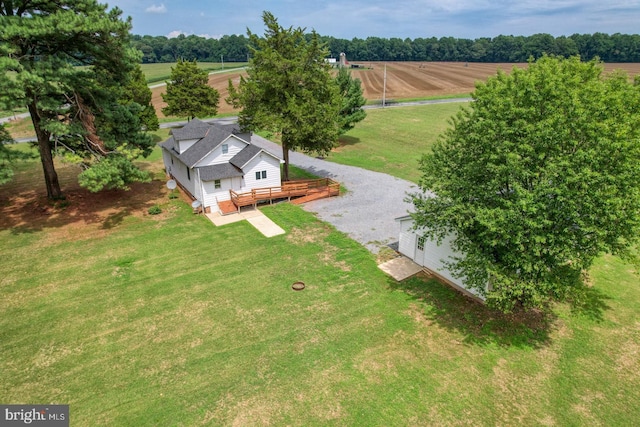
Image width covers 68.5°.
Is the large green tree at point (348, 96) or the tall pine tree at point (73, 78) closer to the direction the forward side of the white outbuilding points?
the tall pine tree

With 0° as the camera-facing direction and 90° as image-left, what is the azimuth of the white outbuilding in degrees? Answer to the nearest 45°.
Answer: approximately 45°

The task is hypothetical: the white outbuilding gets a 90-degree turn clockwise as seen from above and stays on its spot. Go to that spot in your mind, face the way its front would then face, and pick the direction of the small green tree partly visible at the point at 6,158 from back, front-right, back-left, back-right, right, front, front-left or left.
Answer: front-left

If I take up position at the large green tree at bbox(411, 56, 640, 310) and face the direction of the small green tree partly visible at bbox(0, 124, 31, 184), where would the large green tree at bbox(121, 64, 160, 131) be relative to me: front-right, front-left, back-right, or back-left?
front-right

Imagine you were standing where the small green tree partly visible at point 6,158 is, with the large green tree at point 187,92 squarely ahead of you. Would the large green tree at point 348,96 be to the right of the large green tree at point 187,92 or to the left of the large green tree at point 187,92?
right

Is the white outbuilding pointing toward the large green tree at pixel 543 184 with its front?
no

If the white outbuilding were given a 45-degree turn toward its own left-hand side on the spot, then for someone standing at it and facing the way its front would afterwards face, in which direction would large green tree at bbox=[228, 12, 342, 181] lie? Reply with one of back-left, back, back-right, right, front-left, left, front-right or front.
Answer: back-right

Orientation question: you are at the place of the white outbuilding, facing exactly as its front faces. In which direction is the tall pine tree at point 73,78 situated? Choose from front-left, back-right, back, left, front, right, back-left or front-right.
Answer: front-right

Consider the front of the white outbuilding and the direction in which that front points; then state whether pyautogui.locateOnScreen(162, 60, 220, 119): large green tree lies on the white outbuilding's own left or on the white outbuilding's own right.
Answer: on the white outbuilding's own right
